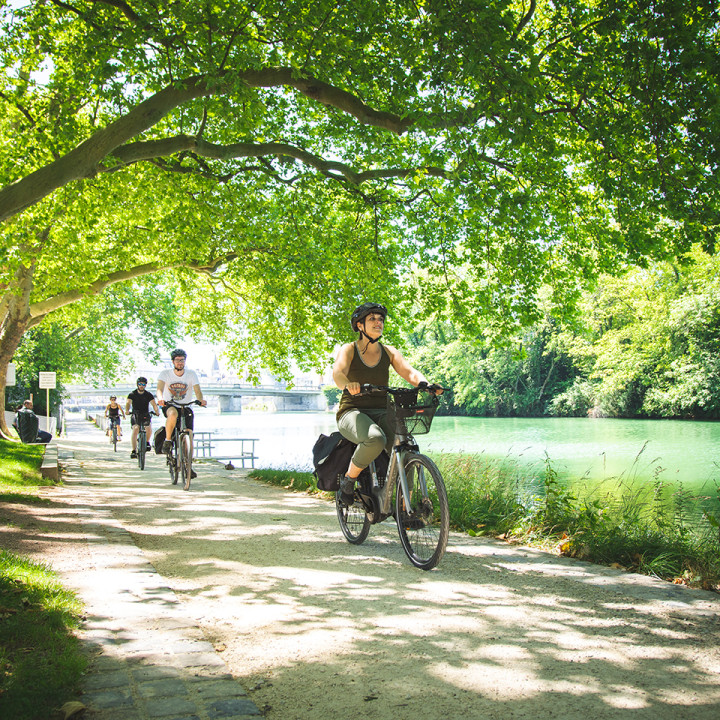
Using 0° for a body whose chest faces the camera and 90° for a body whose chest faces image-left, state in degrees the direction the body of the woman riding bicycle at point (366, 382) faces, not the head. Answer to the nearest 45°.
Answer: approximately 315°

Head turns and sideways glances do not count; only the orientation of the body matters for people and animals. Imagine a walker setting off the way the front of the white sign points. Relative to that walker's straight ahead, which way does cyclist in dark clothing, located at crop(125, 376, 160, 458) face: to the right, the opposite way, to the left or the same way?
the same way

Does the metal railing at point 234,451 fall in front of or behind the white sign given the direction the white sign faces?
in front

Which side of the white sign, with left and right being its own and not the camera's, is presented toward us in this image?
front

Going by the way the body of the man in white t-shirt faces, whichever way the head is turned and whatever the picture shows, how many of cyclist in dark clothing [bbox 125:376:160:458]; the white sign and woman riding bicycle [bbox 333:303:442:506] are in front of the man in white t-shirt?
1

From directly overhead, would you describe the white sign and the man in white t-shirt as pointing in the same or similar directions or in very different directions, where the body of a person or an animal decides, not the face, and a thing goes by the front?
same or similar directions

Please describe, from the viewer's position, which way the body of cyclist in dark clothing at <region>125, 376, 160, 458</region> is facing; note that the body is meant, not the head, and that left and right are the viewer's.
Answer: facing the viewer

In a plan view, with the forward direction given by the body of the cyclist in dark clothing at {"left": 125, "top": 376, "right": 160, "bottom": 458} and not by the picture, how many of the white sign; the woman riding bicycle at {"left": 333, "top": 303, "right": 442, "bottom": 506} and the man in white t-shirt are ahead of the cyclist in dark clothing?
2

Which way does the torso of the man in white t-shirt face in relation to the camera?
toward the camera

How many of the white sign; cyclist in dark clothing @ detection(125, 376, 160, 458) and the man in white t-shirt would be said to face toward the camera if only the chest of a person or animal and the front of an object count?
3

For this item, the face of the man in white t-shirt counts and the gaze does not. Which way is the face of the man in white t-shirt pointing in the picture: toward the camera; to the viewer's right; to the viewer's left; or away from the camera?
toward the camera
